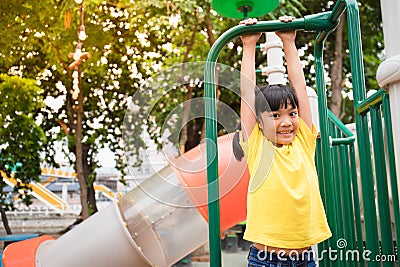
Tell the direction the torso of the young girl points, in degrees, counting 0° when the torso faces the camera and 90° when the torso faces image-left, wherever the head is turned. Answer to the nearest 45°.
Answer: approximately 0°
